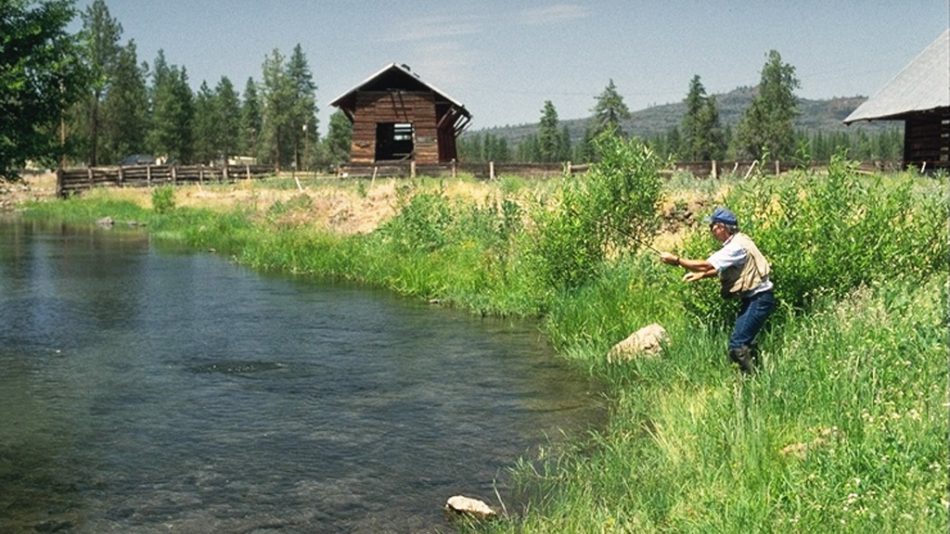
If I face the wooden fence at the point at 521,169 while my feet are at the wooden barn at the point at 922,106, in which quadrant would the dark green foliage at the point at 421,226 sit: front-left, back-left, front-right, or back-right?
front-left

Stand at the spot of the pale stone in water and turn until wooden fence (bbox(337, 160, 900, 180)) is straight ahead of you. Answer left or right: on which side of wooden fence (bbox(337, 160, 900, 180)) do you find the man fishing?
right

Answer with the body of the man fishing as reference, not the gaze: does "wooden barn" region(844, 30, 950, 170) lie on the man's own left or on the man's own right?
on the man's own right

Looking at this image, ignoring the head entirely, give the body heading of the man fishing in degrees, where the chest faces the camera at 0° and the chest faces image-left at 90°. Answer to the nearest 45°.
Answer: approximately 90°

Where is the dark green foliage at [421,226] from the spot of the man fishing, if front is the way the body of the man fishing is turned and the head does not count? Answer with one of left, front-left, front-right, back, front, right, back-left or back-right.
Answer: front-right

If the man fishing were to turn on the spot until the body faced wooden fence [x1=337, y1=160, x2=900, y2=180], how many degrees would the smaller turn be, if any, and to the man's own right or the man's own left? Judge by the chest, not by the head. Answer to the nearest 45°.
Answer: approximately 90° to the man's own right

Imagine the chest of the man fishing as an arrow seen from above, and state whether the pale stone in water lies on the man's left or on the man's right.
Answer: on the man's left

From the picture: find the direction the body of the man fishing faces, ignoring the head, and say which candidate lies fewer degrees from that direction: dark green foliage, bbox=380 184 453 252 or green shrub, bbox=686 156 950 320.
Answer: the dark green foliage

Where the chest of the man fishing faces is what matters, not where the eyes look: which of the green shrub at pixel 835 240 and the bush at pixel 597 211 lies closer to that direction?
the bush

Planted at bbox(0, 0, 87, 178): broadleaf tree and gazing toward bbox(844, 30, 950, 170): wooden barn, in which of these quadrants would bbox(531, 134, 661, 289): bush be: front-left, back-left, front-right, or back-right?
front-right
